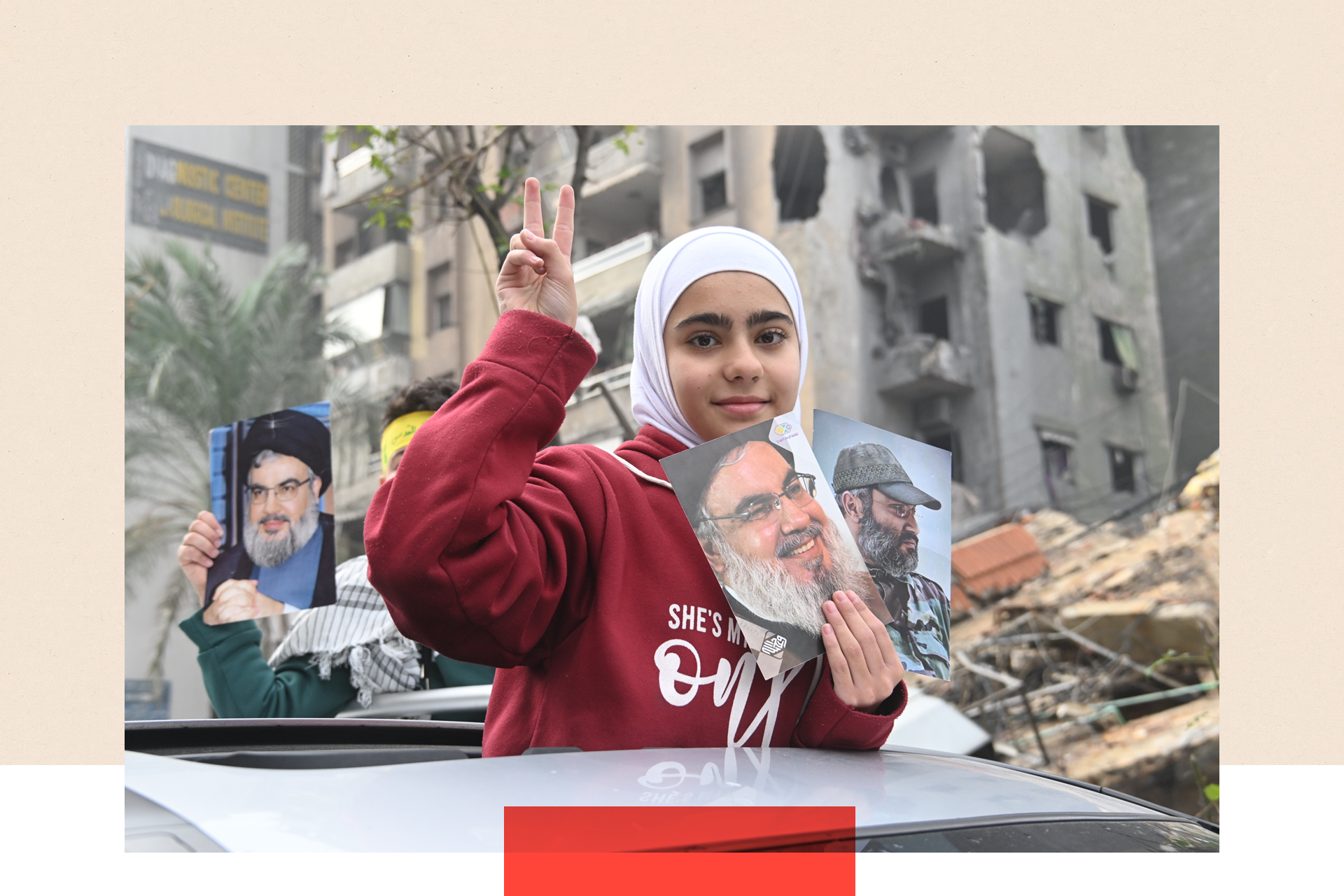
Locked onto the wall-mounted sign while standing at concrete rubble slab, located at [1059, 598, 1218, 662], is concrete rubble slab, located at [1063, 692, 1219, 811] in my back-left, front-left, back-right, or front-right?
back-left

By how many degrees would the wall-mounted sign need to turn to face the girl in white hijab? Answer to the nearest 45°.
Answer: approximately 45° to its right

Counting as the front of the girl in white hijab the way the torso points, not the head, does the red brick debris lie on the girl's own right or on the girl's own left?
on the girl's own left

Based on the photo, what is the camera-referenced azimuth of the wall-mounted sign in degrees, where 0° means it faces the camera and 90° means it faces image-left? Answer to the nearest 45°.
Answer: approximately 315°

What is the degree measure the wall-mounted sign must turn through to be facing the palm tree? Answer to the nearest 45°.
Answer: approximately 45° to its right
